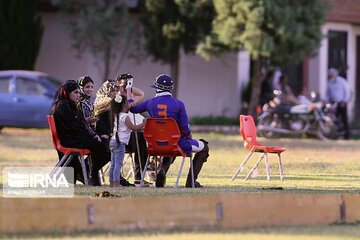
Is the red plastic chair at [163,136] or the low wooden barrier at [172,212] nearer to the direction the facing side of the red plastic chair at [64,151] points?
the red plastic chair

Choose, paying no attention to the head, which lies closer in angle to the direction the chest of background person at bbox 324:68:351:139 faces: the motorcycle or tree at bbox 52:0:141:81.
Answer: the motorcycle

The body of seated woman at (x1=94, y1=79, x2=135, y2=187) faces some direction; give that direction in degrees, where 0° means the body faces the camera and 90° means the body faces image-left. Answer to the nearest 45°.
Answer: approximately 270°

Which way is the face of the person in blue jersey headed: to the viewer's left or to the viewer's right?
to the viewer's left

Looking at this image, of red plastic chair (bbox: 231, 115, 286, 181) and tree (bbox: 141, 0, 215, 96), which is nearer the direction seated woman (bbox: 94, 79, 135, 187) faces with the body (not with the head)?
the red plastic chair

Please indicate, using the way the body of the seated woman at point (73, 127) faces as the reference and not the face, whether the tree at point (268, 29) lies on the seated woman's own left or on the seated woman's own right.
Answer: on the seated woman's own left

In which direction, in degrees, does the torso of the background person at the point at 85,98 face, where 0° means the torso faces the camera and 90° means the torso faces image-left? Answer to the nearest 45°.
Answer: approximately 315°

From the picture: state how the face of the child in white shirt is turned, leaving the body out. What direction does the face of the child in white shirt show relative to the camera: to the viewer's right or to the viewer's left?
to the viewer's right

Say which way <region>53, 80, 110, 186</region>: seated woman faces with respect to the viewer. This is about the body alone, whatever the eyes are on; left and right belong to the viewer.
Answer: facing to the right of the viewer

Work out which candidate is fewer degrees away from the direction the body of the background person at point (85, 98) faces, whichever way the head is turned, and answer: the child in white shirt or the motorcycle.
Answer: the child in white shirt

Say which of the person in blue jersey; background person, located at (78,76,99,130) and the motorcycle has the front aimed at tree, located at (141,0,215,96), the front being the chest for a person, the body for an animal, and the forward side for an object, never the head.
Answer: the person in blue jersey
